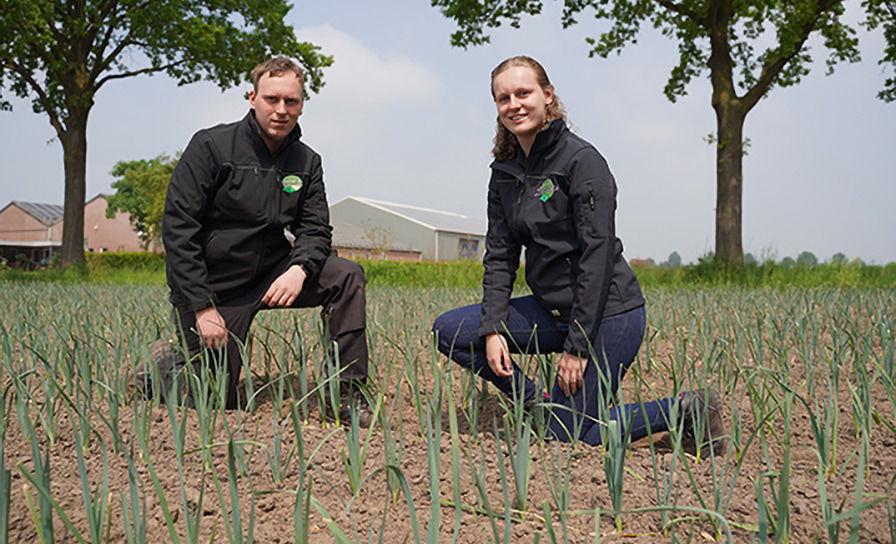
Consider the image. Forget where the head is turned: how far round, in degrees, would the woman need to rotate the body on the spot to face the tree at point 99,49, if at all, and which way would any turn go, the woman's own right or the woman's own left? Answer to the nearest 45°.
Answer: approximately 90° to the woman's own right

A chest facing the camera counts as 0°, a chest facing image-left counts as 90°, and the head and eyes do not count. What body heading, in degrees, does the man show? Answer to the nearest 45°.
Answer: approximately 315°

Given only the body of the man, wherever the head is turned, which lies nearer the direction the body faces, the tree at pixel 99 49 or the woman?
the woman

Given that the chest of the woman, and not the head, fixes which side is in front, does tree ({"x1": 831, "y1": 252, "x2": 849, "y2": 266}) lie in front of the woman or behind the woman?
behind

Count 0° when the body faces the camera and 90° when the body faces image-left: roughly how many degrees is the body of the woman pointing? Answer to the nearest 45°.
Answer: approximately 45°

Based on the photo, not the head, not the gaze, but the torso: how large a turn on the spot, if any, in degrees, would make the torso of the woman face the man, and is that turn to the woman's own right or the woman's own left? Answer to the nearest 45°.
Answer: approximately 45° to the woman's own right

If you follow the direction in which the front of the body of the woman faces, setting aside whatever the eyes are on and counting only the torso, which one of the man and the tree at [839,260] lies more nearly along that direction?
the man

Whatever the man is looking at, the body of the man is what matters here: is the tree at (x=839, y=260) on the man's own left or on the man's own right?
on the man's own left
